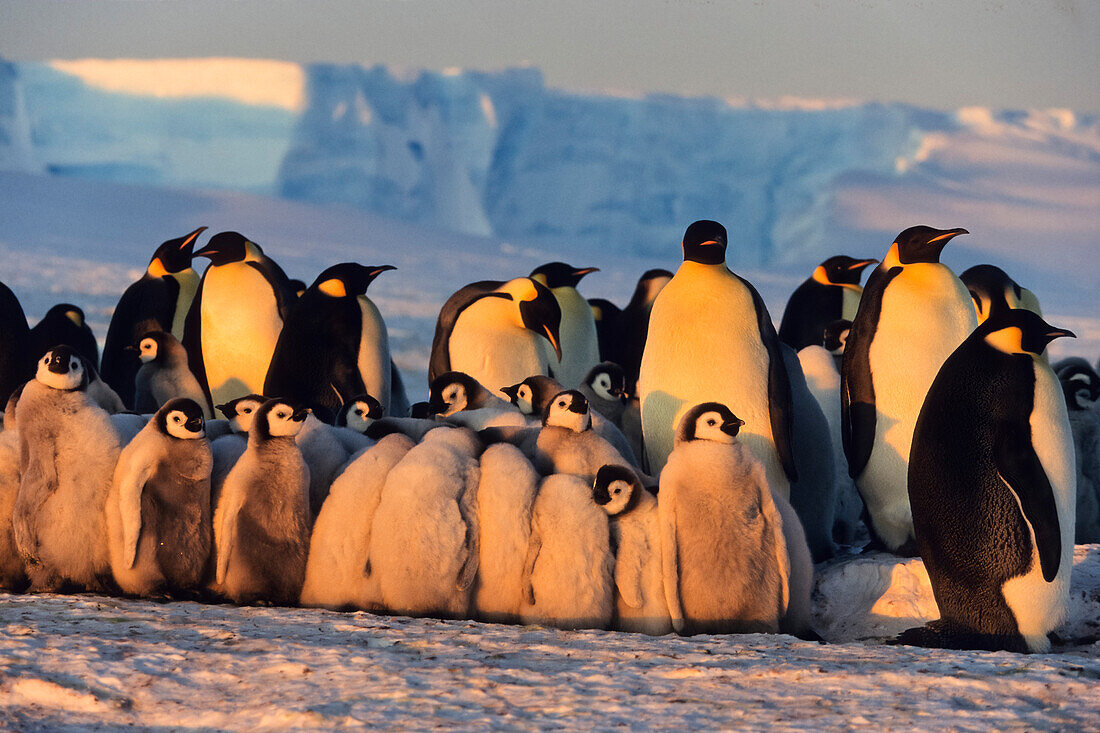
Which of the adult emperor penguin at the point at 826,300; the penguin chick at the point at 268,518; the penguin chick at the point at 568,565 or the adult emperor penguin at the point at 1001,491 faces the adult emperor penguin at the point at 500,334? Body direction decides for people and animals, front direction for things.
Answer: the penguin chick at the point at 568,565

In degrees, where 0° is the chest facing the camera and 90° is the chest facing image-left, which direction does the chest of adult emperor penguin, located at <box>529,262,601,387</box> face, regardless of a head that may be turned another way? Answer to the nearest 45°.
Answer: approximately 315°

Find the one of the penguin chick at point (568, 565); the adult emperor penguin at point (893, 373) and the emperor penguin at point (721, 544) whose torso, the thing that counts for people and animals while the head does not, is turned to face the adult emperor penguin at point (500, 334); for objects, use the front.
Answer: the penguin chick

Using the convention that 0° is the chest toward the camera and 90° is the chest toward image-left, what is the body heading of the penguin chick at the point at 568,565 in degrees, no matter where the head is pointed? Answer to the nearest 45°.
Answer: approximately 180°

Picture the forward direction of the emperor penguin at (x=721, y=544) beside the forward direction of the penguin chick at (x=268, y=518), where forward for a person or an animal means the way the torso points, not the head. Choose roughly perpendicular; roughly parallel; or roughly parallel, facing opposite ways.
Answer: roughly parallel

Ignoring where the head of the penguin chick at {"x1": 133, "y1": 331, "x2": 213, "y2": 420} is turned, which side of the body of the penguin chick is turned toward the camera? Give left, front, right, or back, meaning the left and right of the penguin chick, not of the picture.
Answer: left

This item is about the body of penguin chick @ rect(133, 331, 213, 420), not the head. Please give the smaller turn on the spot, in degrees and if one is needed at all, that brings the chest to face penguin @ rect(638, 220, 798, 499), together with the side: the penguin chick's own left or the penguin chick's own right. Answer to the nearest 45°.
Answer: approximately 135° to the penguin chick's own left

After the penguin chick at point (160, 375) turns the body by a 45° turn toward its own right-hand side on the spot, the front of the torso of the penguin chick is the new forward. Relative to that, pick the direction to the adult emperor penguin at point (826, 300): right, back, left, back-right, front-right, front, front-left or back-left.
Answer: back-right

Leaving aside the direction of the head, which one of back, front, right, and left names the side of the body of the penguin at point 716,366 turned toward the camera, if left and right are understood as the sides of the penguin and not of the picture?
front

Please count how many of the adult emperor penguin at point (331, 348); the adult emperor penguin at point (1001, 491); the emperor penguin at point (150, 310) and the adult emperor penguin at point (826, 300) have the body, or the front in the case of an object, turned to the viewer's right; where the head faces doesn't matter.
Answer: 4

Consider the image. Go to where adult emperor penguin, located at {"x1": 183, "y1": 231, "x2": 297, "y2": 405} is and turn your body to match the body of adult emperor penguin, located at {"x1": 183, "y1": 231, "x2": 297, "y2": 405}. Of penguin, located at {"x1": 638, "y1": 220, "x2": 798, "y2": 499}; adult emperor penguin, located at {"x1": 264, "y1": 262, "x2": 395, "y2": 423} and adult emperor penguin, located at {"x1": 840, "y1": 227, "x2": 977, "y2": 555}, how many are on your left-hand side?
3

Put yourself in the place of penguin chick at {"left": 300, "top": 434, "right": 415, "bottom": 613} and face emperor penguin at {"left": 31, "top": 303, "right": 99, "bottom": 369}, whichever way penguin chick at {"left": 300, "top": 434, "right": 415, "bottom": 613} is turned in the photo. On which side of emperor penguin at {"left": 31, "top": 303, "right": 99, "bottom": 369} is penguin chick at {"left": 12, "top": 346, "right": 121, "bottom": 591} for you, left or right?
left

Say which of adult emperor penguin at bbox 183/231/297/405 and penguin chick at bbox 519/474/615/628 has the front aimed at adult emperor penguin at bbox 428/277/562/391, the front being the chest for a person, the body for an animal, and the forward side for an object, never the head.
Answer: the penguin chick
